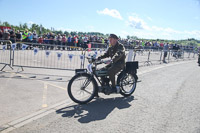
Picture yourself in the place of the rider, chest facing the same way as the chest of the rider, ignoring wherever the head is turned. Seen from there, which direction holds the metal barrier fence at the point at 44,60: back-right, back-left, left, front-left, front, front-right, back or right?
right

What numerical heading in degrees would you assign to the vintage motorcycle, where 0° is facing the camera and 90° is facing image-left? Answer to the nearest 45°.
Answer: approximately 45°

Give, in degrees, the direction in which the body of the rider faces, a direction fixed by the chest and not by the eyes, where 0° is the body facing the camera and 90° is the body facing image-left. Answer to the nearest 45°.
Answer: approximately 45°

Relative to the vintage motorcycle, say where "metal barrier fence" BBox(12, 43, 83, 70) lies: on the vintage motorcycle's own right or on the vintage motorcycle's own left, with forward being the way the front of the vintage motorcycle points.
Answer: on the vintage motorcycle's own right
